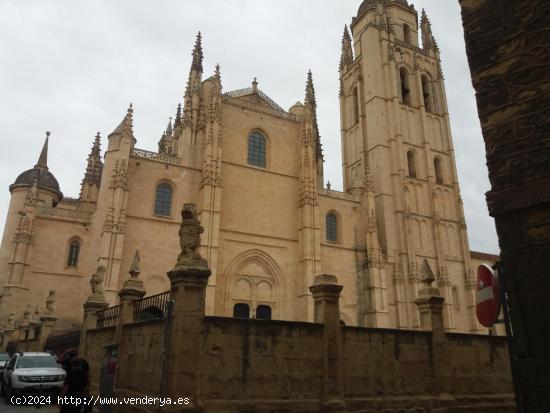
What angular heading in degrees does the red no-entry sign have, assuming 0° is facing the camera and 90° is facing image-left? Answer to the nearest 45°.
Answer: approximately 45°

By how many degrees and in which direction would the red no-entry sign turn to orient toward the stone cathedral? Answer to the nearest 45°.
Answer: approximately 90° to its right

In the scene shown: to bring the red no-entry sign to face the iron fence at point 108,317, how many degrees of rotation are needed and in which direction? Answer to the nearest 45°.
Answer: approximately 90° to its right

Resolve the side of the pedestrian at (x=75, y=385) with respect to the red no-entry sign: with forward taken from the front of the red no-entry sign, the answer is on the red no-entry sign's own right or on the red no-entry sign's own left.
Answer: on the red no-entry sign's own right

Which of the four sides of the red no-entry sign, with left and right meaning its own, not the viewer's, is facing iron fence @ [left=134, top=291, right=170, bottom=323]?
right

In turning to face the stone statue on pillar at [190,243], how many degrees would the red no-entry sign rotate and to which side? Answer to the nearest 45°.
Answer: approximately 90° to its right

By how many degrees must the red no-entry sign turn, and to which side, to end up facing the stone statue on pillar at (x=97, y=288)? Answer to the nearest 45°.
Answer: approximately 90° to its right

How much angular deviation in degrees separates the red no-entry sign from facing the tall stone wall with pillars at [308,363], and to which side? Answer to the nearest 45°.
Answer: approximately 90° to its right

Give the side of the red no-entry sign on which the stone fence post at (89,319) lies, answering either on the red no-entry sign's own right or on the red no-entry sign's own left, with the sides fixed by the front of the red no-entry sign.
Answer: on the red no-entry sign's own right

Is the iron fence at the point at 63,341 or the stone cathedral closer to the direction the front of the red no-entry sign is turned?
the iron fence
